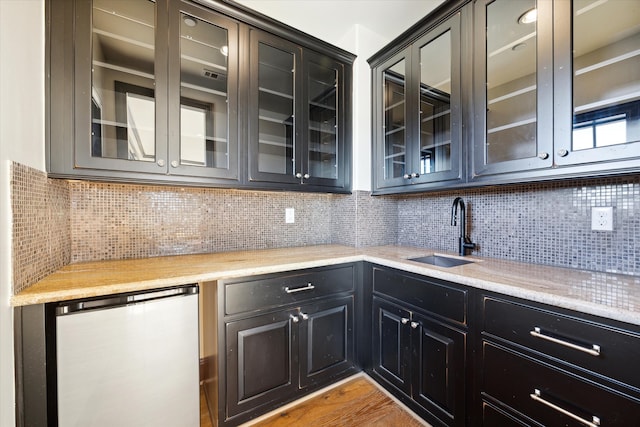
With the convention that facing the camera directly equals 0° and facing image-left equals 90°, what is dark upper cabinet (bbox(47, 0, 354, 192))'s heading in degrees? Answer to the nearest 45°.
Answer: approximately 315°

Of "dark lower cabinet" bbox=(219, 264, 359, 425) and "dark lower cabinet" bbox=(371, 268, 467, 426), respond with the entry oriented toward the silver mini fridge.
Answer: "dark lower cabinet" bbox=(371, 268, 467, 426)

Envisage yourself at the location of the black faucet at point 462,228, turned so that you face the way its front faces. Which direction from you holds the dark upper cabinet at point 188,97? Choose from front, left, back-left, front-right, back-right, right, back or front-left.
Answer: front

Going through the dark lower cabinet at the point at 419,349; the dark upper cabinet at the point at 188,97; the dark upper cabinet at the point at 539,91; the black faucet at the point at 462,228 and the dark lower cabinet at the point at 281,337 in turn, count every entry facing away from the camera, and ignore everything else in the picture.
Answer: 0

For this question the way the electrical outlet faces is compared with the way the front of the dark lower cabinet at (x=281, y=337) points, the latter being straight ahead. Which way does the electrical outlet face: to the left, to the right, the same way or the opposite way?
to the right

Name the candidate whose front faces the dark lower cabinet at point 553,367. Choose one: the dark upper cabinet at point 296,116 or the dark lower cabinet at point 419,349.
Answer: the dark upper cabinet

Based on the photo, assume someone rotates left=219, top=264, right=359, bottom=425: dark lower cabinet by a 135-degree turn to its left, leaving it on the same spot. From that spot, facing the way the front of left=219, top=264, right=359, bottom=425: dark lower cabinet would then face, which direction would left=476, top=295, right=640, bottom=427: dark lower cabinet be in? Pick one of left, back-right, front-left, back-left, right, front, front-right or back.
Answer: back-right

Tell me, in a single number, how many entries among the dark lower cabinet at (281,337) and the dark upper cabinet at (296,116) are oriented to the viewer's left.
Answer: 0

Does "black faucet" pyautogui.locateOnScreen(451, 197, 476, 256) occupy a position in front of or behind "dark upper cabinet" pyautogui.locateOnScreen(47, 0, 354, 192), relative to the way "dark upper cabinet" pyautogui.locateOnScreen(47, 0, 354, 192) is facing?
in front

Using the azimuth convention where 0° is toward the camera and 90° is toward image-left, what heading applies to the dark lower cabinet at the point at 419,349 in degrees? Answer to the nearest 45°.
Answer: approximately 45°

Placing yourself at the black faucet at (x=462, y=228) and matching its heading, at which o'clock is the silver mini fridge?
The silver mini fridge is roughly at 12 o'clock from the black faucet.

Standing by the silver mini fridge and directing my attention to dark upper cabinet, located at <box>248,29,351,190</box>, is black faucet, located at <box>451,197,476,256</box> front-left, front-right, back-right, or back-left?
front-right

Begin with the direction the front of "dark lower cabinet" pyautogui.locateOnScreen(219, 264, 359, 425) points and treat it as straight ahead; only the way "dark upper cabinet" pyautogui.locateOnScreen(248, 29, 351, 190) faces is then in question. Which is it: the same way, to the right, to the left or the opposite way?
the same way

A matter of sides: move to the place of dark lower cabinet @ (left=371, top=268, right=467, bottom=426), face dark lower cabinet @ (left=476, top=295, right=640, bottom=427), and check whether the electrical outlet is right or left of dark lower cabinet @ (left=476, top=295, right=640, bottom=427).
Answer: left

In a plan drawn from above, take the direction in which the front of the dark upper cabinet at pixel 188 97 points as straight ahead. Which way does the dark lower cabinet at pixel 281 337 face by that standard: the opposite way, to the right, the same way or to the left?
the same way

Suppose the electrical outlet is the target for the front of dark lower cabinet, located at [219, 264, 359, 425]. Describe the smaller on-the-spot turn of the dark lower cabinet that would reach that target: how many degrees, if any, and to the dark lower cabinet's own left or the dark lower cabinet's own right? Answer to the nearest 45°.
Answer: approximately 45° to the dark lower cabinet's own left
